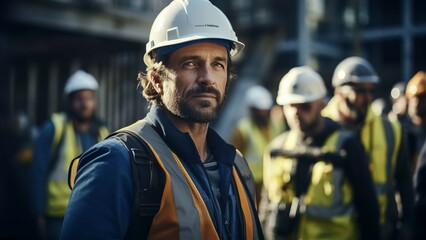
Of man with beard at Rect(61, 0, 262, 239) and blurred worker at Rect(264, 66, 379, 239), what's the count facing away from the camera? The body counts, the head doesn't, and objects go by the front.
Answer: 0

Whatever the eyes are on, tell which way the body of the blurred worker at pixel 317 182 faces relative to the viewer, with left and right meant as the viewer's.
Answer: facing the viewer and to the left of the viewer

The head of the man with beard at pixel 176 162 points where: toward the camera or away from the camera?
toward the camera

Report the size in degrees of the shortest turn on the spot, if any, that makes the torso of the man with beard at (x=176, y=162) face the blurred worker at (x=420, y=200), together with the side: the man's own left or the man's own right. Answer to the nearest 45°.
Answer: approximately 90° to the man's own left

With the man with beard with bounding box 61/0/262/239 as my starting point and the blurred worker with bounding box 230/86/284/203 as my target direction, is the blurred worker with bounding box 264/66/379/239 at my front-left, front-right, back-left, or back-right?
front-right

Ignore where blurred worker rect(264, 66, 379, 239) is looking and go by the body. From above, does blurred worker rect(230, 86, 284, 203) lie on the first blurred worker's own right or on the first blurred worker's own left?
on the first blurred worker's own right

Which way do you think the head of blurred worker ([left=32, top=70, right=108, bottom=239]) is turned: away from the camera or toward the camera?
toward the camera

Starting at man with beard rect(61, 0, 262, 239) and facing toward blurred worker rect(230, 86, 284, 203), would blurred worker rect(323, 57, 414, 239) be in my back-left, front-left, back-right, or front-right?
front-right

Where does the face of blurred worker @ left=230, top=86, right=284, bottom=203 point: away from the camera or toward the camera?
toward the camera

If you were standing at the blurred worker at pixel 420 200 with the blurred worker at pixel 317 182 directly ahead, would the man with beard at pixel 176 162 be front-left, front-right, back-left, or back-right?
front-left

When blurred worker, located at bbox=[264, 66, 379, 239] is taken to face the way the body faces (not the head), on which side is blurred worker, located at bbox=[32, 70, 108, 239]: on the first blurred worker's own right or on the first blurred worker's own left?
on the first blurred worker's own right
